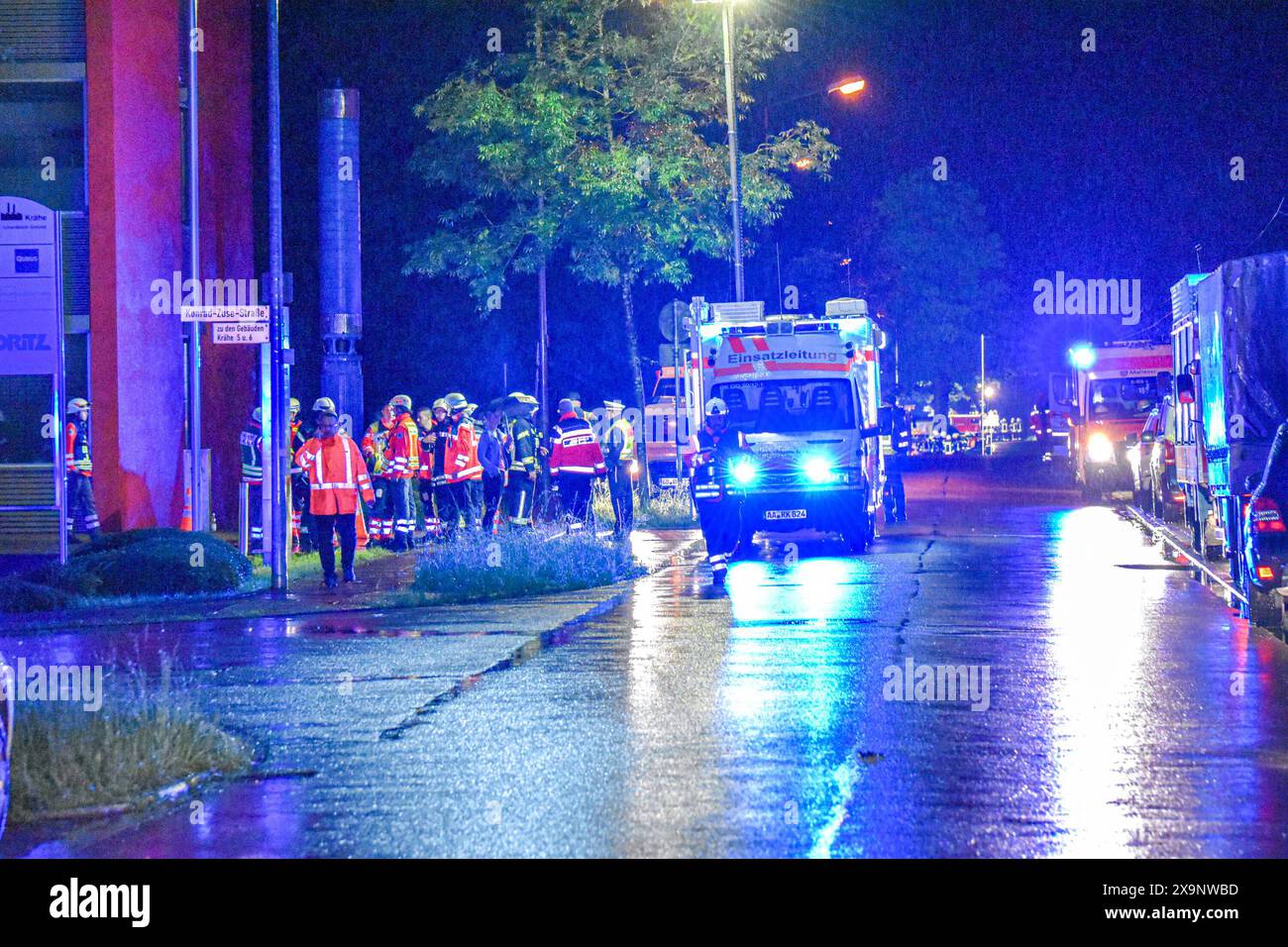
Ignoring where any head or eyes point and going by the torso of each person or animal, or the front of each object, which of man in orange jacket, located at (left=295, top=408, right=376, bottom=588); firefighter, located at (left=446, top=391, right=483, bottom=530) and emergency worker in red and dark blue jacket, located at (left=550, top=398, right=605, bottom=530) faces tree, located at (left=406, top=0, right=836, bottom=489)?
emergency worker in red and dark blue jacket, located at (left=550, top=398, right=605, bottom=530)

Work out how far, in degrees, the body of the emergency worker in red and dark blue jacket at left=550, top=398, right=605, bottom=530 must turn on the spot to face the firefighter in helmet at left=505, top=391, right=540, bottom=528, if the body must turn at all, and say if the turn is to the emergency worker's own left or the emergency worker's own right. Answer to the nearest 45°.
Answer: approximately 45° to the emergency worker's own left

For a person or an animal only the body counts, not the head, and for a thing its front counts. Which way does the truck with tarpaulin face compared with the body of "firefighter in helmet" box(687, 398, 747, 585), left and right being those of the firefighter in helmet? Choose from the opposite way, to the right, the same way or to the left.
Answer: the opposite way

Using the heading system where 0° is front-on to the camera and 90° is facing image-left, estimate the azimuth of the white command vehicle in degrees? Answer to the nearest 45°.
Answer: approximately 0°

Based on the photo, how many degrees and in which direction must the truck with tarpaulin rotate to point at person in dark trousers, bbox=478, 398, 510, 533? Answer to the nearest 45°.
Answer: approximately 45° to its left

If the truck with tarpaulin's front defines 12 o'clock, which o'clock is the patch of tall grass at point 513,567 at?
The patch of tall grass is roughly at 9 o'clock from the truck with tarpaulin.

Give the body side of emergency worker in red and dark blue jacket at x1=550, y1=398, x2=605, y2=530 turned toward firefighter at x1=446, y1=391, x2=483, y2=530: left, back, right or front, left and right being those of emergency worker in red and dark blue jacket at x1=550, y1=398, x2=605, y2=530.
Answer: left

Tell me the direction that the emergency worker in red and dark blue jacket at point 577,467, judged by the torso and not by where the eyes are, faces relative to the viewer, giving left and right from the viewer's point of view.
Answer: facing away from the viewer
